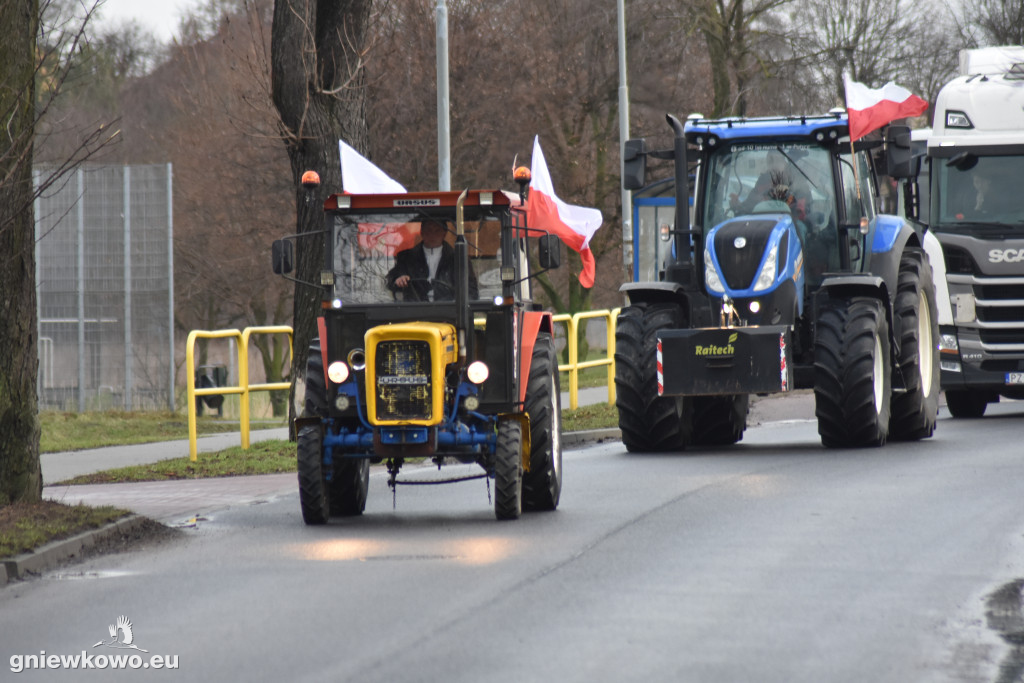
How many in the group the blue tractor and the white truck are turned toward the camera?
2

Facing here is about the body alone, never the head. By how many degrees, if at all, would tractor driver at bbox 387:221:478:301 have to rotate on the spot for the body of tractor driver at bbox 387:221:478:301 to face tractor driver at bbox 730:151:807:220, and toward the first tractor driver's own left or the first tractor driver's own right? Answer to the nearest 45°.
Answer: approximately 135° to the first tractor driver's own left

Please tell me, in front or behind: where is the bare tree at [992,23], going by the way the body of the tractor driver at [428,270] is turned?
behind

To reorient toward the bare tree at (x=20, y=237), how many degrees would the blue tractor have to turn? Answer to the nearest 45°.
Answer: approximately 45° to its right

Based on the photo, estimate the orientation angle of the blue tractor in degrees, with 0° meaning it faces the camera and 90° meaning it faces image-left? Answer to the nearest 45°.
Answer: approximately 0°

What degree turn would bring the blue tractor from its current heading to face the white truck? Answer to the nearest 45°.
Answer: approximately 135° to its left

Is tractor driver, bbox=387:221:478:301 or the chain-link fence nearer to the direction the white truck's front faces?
the tractor driver

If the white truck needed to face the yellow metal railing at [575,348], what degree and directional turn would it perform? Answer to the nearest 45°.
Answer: approximately 90° to its right

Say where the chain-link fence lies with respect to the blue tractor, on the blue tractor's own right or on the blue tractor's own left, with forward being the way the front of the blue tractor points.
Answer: on the blue tractor's own right

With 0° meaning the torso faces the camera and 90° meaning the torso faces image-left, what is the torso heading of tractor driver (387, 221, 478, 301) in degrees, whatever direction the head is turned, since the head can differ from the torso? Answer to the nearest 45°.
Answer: approximately 0°

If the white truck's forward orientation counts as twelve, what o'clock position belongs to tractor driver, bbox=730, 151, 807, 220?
The tractor driver is roughly at 1 o'clock from the white truck.

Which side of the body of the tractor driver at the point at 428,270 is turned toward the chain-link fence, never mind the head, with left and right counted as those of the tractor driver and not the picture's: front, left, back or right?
back
